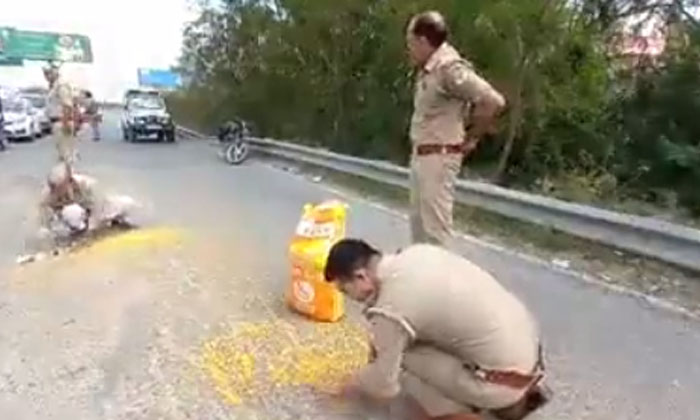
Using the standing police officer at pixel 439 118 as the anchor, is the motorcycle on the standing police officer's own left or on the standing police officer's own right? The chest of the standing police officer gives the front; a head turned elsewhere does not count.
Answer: on the standing police officer's own right

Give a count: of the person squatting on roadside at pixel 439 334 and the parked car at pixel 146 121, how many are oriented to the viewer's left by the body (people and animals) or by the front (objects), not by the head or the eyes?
1

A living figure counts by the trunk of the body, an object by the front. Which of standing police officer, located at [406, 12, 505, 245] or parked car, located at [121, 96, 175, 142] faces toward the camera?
the parked car

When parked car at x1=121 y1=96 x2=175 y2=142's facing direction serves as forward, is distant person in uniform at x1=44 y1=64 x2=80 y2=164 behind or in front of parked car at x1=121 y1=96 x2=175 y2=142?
in front

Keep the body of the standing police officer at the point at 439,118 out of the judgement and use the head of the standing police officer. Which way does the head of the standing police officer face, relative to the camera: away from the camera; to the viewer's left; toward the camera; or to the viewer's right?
to the viewer's left

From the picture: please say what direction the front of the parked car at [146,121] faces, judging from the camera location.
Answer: facing the viewer

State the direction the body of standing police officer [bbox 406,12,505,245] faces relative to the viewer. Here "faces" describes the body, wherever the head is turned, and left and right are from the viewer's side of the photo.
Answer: facing to the left of the viewer

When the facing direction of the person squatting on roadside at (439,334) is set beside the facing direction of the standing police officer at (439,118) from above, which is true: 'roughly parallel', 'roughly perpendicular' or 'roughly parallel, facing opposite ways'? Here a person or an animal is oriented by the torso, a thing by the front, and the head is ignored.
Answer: roughly parallel

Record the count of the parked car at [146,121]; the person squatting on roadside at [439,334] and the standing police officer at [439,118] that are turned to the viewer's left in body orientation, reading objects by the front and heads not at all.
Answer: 2

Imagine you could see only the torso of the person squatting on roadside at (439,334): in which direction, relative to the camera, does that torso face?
to the viewer's left
